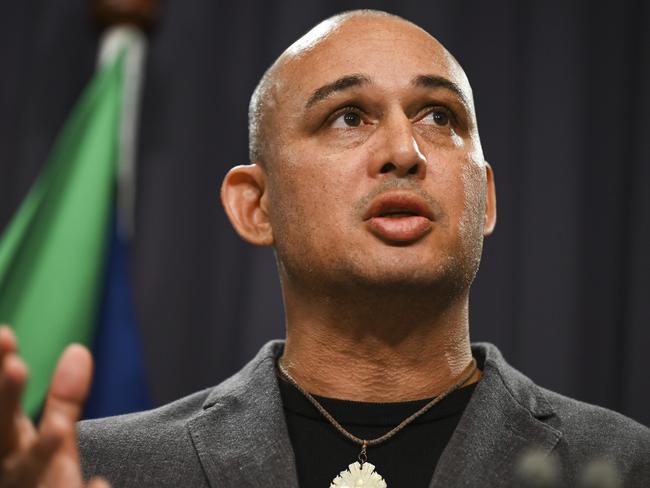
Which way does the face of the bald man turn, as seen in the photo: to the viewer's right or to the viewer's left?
to the viewer's right

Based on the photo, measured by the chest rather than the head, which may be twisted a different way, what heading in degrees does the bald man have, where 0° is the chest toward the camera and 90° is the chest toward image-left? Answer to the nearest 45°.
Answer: approximately 0°
